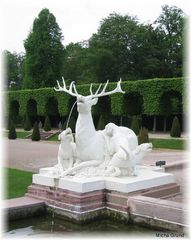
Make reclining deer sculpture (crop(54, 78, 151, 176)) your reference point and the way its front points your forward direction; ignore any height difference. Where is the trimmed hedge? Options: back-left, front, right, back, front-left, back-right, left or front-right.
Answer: back-right

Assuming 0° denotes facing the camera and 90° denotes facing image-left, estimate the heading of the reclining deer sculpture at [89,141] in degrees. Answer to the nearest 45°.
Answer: approximately 45°
